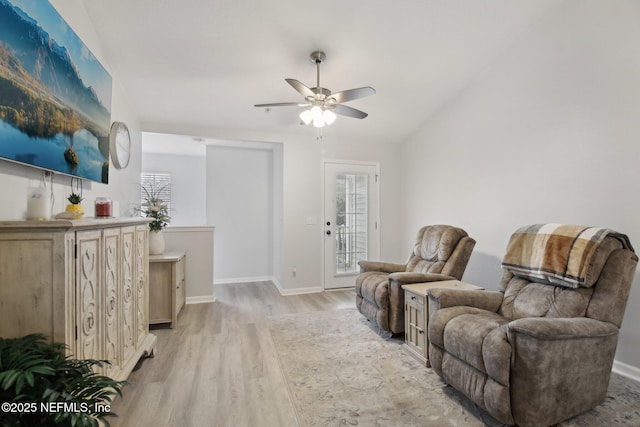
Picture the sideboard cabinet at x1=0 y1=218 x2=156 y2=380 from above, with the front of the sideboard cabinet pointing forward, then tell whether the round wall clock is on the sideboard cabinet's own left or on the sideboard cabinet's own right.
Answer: on the sideboard cabinet's own left

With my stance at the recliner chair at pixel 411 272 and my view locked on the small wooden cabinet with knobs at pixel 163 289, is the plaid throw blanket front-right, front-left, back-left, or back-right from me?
back-left

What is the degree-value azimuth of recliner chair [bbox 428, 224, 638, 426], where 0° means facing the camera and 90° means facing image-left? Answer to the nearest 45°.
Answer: approximately 45°

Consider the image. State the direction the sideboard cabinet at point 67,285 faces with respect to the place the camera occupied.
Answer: facing the viewer and to the right of the viewer

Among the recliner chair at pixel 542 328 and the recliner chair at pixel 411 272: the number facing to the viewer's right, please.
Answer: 0

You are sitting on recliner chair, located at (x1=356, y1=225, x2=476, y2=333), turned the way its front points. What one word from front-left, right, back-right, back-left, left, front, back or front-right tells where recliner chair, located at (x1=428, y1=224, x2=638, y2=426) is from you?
left

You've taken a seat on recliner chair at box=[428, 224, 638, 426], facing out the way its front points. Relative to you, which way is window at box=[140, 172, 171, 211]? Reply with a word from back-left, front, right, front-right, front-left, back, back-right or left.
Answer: front-right

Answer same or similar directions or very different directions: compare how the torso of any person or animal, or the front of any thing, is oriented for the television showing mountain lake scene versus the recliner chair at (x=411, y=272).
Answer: very different directions

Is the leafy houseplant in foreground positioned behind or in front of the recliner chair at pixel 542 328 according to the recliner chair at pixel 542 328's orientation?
in front

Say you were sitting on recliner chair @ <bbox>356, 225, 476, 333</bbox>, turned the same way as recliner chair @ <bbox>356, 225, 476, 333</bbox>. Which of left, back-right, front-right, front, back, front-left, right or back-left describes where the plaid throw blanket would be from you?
left

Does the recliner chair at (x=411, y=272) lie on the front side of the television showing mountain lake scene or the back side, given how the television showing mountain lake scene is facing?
on the front side

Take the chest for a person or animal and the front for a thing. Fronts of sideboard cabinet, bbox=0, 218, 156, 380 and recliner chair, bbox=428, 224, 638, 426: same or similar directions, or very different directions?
very different directions
